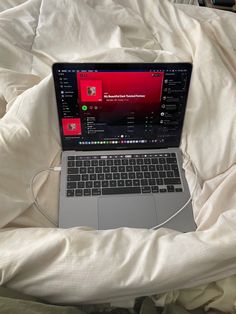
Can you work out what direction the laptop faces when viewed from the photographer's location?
facing the viewer
